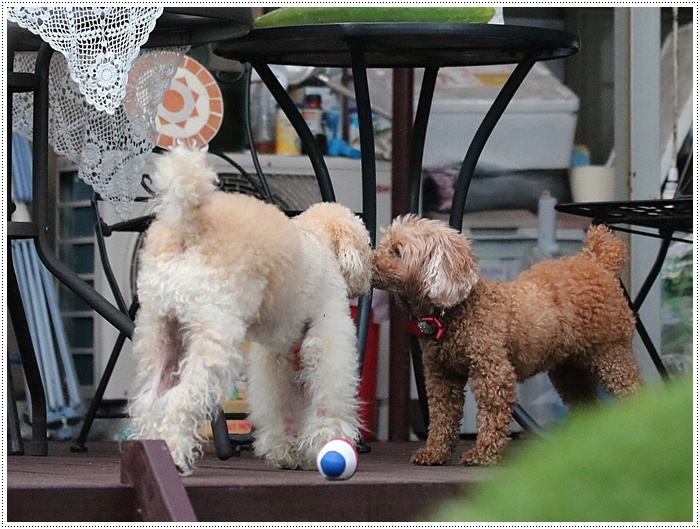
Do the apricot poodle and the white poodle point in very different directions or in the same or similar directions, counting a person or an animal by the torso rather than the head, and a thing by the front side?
very different directions

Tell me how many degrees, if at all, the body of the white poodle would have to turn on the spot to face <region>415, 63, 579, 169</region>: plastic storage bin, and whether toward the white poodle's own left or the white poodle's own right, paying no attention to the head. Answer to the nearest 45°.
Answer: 0° — it already faces it

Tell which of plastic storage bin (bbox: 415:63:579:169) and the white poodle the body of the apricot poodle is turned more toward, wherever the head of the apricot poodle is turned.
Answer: the white poodle

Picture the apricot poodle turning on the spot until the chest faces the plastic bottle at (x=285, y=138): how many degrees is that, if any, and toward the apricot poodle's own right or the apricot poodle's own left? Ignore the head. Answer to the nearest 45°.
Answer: approximately 90° to the apricot poodle's own right

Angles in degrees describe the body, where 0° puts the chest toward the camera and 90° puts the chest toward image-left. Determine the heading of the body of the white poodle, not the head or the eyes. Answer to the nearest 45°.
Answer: approximately 225°

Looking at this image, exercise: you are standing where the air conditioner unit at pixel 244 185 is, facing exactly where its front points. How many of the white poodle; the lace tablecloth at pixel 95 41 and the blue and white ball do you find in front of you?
3

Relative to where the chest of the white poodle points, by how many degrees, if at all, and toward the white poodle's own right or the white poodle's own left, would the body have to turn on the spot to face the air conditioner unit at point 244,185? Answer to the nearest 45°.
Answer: approximately 45° to the white poodle's own left

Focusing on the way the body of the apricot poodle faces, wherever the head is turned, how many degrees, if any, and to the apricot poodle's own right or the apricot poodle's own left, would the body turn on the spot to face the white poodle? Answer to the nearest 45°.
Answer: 0° — it already faces it

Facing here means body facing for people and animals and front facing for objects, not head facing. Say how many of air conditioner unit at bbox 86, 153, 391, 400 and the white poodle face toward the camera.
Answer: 1
